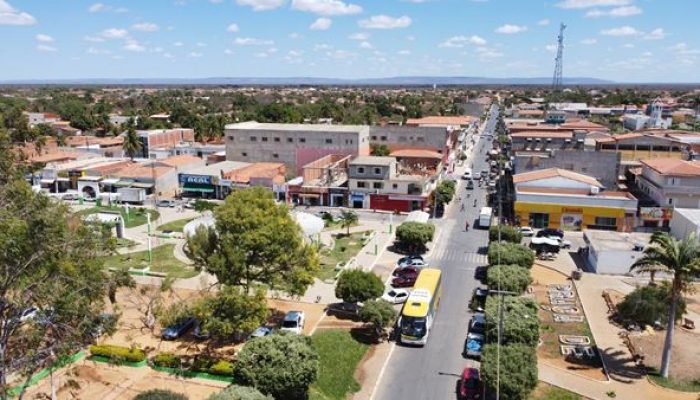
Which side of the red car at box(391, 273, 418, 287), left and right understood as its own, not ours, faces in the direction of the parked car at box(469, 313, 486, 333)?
left

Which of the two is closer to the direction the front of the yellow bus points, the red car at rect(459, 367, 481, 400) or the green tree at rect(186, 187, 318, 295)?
the red car

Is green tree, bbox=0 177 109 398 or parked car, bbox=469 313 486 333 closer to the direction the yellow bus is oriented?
the green tree

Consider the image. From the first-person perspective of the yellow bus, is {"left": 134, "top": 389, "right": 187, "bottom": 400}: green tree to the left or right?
on its right

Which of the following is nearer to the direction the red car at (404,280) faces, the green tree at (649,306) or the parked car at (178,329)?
the parked car
